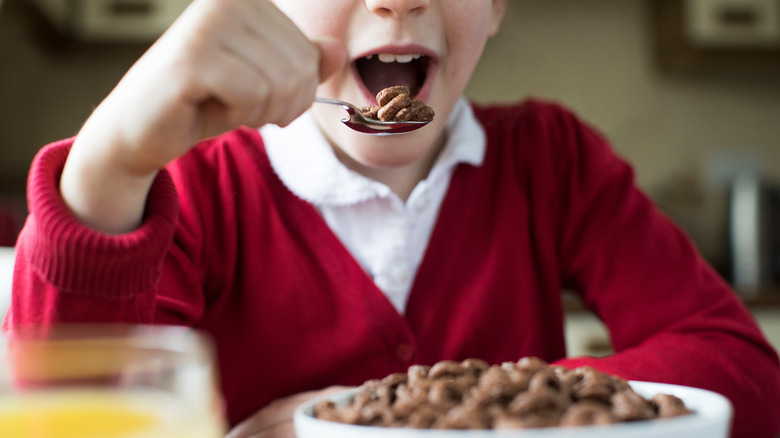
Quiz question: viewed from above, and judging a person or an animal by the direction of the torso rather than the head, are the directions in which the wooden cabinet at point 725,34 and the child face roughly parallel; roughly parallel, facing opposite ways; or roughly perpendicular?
roughly parallel

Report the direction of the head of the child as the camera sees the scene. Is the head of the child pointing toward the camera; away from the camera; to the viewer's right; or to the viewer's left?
toward the camera

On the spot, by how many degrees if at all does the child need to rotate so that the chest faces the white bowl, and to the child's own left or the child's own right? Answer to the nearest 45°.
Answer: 0° — they already face it

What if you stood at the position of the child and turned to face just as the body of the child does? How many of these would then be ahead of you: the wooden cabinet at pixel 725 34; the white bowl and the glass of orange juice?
2

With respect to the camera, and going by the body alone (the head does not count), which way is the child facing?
toward the camera

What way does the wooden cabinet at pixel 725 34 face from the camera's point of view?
toward the camera

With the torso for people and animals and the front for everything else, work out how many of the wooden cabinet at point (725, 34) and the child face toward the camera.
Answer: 2

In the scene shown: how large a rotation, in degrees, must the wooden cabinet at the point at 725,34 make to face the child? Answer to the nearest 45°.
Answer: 0° — it already faces them

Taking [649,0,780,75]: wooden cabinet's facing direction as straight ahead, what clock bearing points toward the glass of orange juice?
The glass of orange juice is roughly at 12 o'clock from the wooden cabinet.

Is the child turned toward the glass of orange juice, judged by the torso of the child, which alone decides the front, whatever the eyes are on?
yes

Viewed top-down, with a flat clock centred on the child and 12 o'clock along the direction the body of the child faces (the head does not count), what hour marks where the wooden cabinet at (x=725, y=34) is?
The wooden cabinet is roughly at 7 o'clock from the child.

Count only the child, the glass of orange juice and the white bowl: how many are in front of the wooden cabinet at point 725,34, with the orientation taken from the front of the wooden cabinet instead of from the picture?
3
